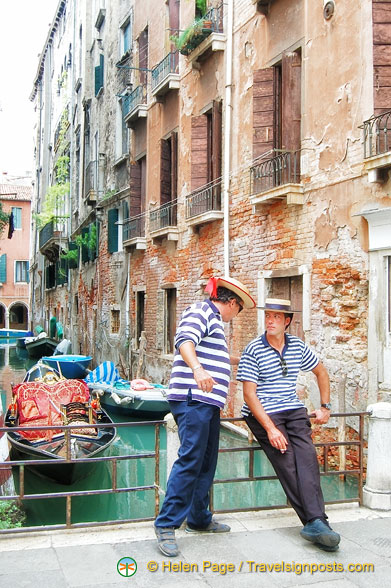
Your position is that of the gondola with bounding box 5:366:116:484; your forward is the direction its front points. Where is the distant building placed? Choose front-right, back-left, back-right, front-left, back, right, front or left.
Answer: back

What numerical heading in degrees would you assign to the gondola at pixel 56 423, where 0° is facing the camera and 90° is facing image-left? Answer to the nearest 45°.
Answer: approximately 0°

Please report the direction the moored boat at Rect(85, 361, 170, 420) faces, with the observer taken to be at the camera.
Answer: facing the viewer and to the right of the viewer

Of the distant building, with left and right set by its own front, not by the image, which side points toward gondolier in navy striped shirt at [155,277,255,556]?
front

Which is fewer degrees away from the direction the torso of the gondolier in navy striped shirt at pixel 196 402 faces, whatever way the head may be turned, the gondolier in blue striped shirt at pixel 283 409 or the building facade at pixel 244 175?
the gondolier in blue striped shirt

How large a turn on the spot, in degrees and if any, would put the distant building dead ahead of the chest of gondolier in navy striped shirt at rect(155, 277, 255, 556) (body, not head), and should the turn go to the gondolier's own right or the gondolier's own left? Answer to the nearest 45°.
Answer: approximately 90° to the gondolier's own left

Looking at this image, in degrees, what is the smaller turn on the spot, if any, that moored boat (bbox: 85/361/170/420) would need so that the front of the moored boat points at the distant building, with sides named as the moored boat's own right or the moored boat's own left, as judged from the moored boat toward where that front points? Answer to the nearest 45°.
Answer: approximately 135° to the moored boat's own left

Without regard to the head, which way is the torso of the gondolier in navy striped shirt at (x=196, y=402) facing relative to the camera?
to the viewer's right

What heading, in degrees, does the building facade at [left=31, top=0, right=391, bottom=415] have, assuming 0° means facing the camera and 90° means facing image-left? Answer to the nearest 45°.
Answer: approximately 45°

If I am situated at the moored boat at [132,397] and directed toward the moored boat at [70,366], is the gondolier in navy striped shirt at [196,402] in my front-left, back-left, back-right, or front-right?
back-left

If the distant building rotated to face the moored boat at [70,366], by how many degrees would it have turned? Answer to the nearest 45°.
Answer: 0° — it already faces it
